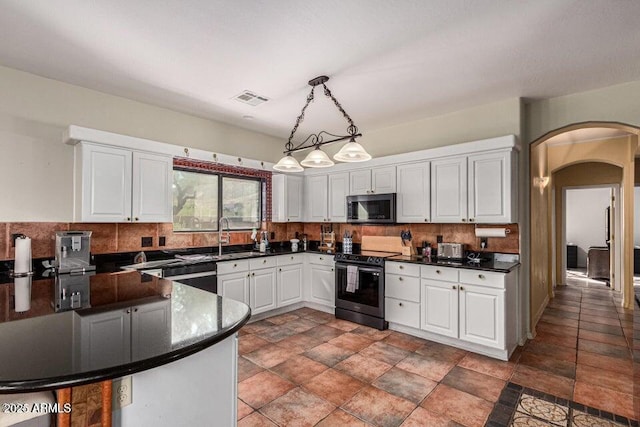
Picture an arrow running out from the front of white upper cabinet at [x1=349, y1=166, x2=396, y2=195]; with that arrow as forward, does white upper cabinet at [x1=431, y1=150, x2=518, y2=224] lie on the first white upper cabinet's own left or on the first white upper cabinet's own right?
on the first white upper cabinet's own left

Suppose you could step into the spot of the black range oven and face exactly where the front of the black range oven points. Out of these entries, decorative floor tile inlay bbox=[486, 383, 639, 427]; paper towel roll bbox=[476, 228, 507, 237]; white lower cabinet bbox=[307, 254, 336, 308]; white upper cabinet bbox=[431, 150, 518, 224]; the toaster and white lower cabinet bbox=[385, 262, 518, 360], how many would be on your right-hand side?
1

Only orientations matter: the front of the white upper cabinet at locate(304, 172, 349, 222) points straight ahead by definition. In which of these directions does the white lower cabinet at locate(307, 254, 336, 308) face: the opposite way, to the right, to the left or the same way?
the same way

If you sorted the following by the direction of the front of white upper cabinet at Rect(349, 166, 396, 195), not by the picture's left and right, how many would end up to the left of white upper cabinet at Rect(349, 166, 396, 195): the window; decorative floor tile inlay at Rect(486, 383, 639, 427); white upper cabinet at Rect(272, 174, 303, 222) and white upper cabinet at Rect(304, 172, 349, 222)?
1

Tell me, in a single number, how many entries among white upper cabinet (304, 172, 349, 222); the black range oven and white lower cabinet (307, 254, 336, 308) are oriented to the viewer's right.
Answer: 0

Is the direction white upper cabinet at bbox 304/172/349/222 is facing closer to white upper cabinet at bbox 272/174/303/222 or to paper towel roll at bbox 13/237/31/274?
the paper towel roll

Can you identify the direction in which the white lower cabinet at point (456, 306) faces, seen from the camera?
facing the viewer and to the left of the viewer

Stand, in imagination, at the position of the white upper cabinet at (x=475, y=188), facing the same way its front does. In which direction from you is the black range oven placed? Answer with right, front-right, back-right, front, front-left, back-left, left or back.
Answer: front-right

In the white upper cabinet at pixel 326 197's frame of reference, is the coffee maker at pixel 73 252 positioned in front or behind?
in front

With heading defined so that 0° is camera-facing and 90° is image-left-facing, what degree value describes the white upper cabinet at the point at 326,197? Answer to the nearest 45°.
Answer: approximately 45°

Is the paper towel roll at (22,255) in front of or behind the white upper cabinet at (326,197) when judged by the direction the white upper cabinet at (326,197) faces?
in front

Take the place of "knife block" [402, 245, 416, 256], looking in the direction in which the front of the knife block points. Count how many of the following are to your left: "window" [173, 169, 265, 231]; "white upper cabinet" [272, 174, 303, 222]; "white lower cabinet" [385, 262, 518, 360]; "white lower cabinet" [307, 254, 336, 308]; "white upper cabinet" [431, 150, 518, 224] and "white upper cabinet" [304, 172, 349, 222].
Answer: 2

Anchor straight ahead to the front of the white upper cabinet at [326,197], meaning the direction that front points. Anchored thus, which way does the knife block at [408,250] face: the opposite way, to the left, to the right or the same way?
the same way

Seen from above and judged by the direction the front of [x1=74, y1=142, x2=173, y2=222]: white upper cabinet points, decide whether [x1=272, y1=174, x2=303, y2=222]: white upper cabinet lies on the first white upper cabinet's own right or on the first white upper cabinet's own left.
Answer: on the first white upper cabinet's own left

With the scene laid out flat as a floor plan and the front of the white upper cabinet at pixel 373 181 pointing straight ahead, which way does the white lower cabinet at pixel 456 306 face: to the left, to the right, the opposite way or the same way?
the same way

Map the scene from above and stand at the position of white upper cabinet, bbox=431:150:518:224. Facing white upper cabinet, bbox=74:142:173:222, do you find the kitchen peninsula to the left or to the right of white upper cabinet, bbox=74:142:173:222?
left
